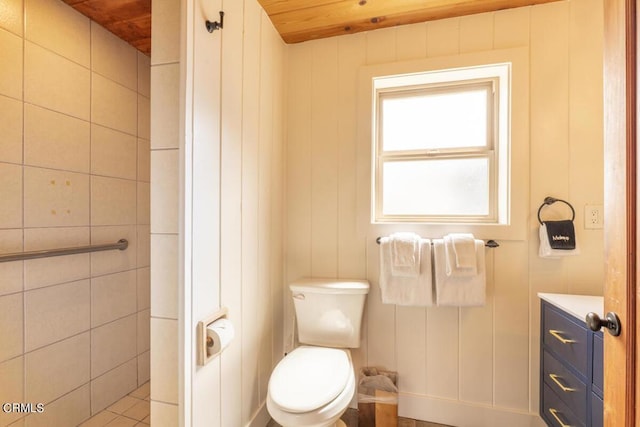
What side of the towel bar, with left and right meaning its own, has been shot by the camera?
front

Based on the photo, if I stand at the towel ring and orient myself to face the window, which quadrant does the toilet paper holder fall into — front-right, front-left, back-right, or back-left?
front-left

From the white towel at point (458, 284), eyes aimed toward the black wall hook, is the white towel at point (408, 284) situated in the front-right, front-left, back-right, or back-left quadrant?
front-right

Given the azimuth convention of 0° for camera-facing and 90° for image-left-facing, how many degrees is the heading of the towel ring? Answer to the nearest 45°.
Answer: approximately 0°

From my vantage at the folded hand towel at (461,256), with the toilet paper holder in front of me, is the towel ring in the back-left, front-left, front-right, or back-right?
back-left

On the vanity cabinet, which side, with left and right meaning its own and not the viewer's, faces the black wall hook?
front

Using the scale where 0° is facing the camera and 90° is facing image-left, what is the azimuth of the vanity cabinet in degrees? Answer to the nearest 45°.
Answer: approximately 45°
